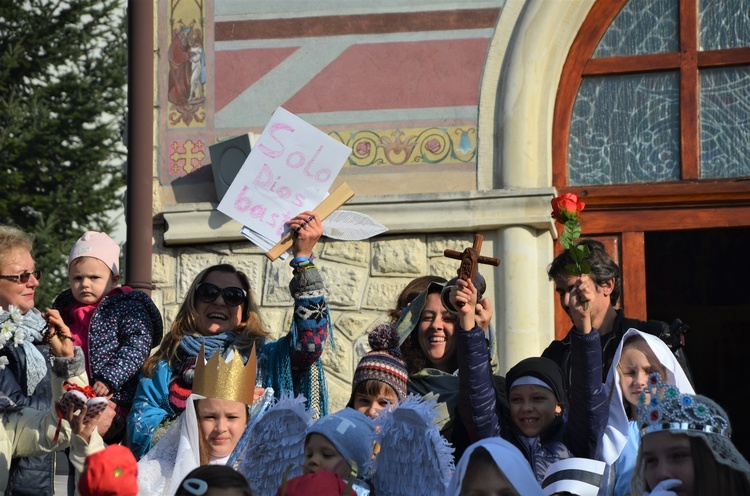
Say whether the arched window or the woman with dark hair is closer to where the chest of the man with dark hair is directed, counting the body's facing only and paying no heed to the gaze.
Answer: the woman with dark hair

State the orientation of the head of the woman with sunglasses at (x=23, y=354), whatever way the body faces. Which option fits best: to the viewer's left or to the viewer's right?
to the viewer's right

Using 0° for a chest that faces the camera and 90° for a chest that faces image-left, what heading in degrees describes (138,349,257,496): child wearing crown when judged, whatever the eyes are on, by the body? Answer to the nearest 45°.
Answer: approximately 0°

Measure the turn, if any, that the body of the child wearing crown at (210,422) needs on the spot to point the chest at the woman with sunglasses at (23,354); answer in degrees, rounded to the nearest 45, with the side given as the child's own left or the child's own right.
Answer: approximately 135° to the child's own right

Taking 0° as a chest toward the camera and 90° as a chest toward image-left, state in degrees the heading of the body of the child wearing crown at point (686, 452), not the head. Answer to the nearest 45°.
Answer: approximately 45°

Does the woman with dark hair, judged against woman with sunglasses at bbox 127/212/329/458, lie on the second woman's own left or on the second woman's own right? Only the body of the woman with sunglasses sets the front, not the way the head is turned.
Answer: on the second woman's own left

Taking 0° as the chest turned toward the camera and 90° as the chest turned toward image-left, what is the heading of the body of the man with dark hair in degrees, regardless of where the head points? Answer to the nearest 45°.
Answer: approximately 45°

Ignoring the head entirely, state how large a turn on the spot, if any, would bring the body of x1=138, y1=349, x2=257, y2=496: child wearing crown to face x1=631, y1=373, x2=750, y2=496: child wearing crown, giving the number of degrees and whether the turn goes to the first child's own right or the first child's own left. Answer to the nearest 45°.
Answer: approximately 45° to the first child's own left

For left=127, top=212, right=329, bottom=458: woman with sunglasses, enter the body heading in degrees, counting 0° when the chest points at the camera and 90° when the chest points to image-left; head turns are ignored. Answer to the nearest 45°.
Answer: approximately 0°
